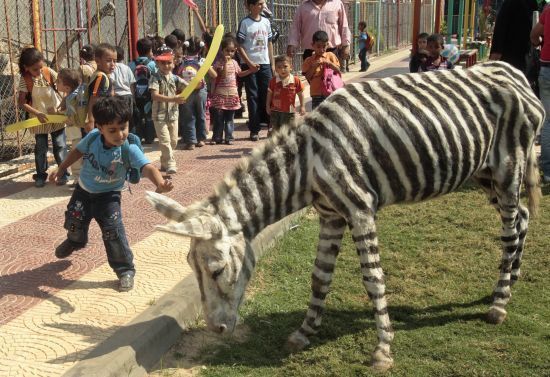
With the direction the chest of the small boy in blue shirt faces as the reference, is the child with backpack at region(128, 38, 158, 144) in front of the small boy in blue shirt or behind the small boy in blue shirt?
behind

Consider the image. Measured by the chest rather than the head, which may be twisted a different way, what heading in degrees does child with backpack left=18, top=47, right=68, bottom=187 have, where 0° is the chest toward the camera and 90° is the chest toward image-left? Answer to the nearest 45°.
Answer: approximately 315°
